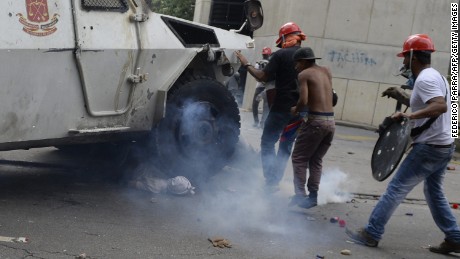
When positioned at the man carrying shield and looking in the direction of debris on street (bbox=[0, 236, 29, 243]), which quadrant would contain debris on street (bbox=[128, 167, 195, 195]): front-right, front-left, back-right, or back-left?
front-right

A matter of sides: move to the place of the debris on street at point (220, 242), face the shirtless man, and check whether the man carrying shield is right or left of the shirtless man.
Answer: right

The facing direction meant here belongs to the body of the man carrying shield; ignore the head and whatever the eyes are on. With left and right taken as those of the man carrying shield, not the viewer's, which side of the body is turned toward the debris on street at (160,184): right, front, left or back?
front

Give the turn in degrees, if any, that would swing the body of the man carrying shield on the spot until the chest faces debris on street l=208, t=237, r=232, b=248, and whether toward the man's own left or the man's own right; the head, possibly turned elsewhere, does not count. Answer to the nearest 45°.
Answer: approximately 45° to the man's own left

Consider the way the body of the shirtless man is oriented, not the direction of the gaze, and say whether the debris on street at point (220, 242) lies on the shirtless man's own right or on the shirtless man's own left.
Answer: on the shirtless man's own left

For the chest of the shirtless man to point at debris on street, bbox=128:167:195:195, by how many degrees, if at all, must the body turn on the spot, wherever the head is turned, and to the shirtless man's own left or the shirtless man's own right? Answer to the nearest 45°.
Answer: approximately 45° to the shirtless man's own left

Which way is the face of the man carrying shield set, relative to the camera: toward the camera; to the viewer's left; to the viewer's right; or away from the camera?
to the viewer's left

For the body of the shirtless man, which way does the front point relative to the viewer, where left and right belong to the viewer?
facing away from the viewer and to the left of the viewer

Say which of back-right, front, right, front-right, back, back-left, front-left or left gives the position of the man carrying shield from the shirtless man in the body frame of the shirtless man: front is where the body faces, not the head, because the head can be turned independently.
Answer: back

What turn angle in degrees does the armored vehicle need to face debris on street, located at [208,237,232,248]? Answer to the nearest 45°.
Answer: approximately 45° to its right

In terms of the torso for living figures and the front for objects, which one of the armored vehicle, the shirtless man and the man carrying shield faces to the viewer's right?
the armored vehicle

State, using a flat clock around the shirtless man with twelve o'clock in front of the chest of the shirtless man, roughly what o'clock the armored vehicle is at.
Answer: The armored vehicle is roughly at 10 o'clock from the shirtless man.

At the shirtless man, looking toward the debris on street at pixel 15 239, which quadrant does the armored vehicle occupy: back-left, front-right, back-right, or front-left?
front-right

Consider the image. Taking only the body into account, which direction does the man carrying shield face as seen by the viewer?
to the viewer's left

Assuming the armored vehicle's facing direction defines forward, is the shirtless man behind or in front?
in front

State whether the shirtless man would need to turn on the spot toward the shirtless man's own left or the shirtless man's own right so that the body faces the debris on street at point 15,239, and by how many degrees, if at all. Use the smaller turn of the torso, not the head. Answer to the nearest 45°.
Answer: approximately 90° to the shirtless man's own left

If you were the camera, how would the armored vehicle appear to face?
facing to the right of the viewer
